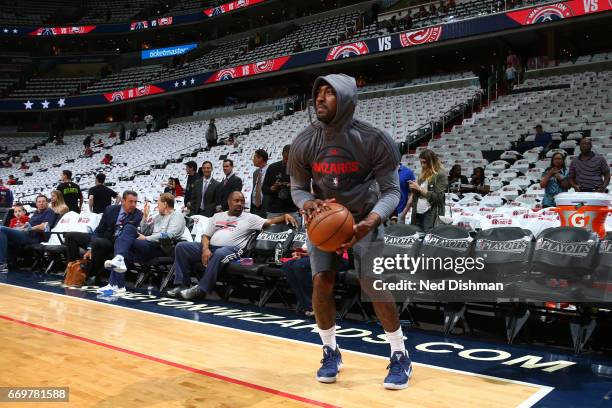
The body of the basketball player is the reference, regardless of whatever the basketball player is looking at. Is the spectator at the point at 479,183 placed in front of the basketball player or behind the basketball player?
behind

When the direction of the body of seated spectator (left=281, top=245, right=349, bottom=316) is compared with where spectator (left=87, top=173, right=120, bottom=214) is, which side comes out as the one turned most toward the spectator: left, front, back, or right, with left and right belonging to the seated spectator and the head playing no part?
right

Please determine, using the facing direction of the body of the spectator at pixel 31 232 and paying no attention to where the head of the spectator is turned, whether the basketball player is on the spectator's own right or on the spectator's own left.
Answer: on the spectator's own left

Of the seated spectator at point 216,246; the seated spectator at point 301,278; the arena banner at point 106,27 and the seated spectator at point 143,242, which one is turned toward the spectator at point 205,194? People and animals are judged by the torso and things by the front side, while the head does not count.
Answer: the arena banner

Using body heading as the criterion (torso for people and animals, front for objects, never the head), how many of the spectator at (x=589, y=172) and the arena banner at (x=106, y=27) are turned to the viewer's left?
0

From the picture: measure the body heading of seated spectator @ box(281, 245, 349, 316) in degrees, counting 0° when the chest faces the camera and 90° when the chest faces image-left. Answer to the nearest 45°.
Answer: approximately 45°

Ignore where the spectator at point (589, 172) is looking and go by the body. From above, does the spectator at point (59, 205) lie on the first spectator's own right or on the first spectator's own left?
on the first spectator's own right

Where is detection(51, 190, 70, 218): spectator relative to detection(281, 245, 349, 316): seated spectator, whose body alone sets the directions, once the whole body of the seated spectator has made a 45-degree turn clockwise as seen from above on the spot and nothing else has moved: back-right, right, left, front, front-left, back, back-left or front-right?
front-right
